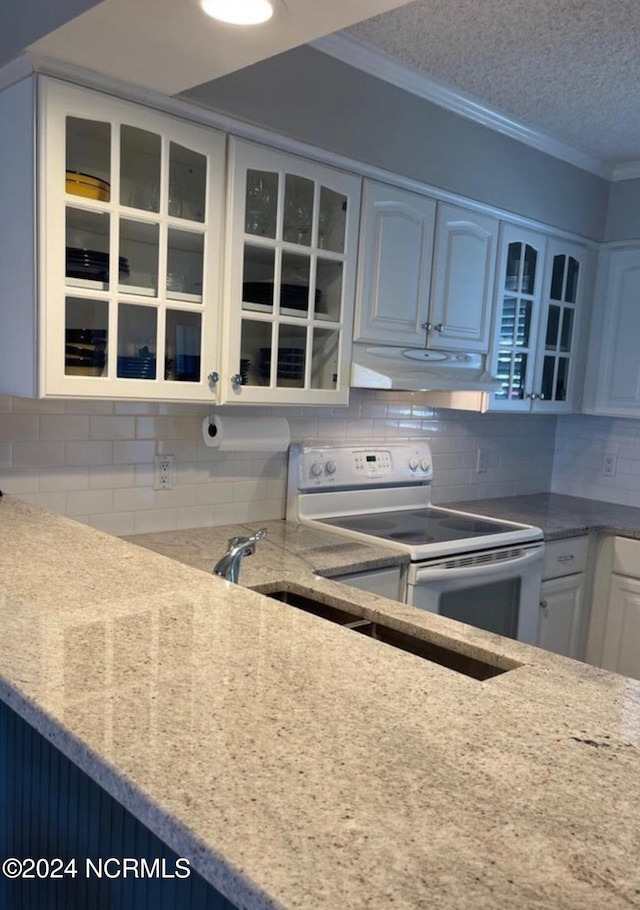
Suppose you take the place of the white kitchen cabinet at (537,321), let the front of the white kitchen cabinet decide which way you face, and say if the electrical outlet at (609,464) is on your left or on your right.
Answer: on your left

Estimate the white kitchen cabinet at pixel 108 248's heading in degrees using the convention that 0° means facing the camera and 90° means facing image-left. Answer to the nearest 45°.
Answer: approximately 315°

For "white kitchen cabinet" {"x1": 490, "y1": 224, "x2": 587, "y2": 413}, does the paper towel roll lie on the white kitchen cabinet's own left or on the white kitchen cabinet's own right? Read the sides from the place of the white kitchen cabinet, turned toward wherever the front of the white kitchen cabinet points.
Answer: on the white kitchen cabinet's own right

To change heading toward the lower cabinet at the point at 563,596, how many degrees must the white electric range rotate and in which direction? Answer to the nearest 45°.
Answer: approximately 90° to its left

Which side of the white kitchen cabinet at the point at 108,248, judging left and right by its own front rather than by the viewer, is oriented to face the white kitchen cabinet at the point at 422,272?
left

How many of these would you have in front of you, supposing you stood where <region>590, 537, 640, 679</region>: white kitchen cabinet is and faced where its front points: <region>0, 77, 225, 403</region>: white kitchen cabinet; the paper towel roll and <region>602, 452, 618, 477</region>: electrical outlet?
2

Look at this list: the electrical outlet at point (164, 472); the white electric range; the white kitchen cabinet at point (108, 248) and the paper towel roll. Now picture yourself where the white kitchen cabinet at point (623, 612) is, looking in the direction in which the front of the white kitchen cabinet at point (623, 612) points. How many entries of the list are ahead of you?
4

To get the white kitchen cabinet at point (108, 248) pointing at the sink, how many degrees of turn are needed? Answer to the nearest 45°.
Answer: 0° — it already faces it

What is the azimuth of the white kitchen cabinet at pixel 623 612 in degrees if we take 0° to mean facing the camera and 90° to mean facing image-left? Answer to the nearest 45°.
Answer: approximately 45°

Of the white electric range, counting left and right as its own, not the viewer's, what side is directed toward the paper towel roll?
right

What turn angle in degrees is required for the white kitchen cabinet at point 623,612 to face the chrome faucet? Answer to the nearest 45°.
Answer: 0° — it already faces it
